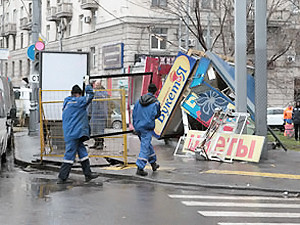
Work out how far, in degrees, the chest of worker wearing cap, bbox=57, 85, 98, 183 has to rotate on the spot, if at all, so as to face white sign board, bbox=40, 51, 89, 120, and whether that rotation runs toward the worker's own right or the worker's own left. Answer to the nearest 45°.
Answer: approximately 45° to the worker's own left
